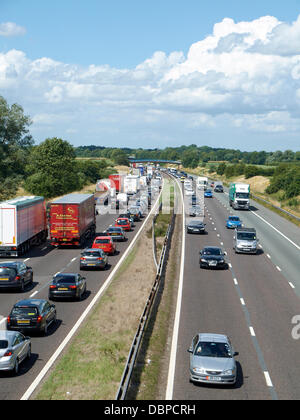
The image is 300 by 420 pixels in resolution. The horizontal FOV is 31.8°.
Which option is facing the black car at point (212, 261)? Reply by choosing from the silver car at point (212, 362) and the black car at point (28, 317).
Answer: the black car at point (28, 317)

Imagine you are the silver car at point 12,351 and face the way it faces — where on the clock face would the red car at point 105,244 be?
The red car is roughly at 11 o'clock from the silver car.

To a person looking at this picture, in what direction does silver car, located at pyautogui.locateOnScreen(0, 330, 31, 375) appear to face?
facing away from the viewer and to the right of the viewer

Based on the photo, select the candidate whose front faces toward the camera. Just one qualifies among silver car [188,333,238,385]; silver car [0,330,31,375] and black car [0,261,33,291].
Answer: silver car [188,333,238,385]

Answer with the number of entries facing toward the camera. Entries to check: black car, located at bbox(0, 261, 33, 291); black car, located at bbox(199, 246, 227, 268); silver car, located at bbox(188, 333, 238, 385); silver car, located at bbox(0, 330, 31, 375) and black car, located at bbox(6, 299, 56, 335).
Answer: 2

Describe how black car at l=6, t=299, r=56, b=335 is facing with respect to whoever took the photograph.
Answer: facing away from the viewer and to the right of the viewer

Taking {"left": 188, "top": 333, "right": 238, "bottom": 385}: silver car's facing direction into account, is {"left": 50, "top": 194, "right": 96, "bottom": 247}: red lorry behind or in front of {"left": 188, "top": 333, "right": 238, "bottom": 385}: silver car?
behind

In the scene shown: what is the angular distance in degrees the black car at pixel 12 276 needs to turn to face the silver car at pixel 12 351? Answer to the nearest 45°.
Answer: approximately 135° to its right

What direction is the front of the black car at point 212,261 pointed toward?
toward the camera

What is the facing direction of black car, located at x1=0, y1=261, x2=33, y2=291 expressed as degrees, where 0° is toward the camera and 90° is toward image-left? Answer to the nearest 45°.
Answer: approximately 225°

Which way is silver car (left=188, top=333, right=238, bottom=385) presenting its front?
toward the camera

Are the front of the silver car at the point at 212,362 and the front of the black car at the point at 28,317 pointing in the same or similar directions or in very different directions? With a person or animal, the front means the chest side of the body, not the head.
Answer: very different directions

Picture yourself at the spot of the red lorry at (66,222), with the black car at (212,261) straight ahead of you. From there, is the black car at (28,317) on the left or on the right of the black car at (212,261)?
right

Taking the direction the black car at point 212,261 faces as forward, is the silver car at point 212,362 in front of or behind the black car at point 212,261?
in front

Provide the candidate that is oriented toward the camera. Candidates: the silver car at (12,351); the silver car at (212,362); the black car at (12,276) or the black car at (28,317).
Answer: the silver car at (212,362)

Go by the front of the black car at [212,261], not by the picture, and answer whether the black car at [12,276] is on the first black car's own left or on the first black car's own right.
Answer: on the first black car's own right

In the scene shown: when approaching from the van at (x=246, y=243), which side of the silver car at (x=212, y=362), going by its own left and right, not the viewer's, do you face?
back

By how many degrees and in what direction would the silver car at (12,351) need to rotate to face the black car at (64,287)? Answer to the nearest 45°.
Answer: approximately 45° to its left

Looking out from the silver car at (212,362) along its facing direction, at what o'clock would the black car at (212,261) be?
The black car is roughly at 6 o'clock from the silver car.
